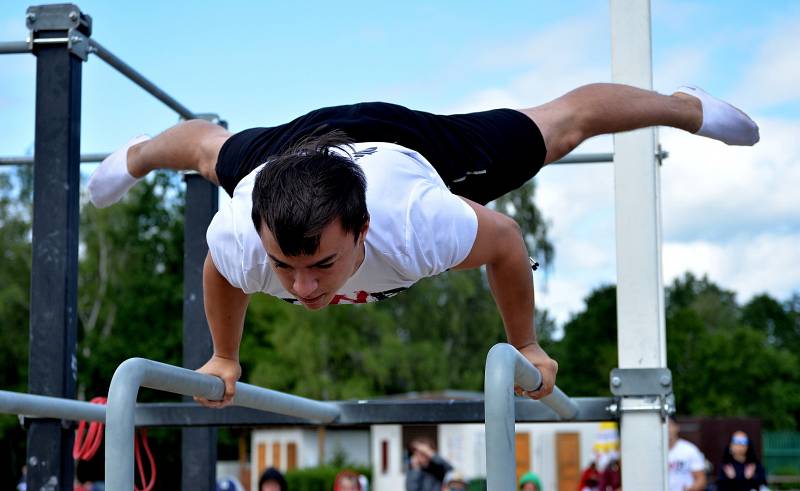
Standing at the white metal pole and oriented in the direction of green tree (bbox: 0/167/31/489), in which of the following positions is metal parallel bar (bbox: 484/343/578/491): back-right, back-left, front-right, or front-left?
back-left

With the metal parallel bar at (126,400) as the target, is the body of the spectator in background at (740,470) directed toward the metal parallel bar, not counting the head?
yes

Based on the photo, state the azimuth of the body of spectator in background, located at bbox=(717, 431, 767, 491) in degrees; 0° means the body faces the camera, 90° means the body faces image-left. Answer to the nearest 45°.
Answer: approximately 0°

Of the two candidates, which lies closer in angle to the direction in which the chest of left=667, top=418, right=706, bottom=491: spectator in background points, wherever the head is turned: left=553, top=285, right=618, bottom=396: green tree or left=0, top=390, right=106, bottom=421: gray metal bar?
the gray metal bar

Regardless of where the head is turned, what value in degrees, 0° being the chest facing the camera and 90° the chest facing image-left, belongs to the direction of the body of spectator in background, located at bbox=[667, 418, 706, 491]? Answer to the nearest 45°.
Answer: approximately 45°

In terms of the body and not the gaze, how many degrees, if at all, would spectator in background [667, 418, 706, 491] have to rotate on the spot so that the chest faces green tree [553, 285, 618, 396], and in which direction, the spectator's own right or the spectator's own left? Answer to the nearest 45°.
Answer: approximately 135° to the spectator's own right
